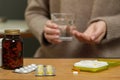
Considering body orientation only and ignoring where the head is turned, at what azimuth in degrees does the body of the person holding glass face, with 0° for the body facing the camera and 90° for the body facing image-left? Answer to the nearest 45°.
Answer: approximately 0°
